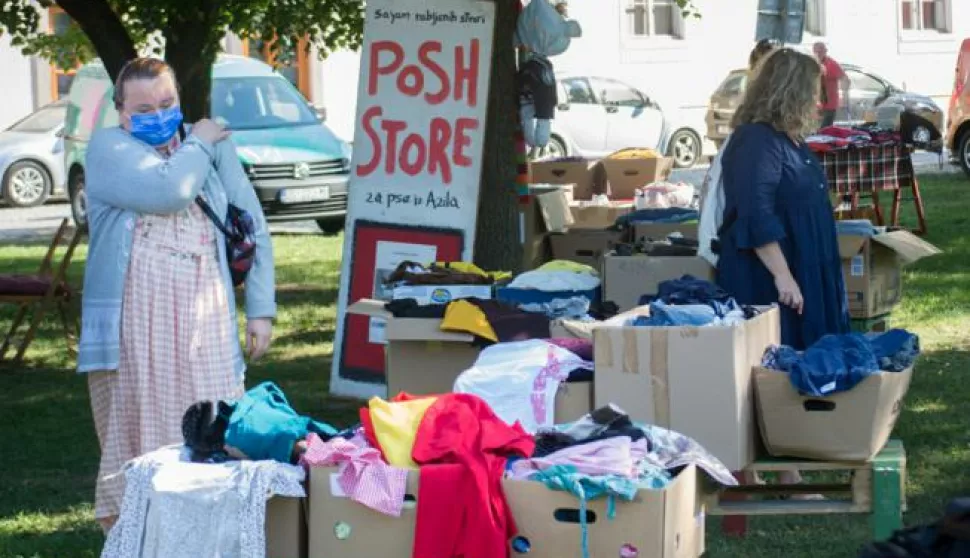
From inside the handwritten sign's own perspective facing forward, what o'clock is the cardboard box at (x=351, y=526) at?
The cardboard box is roughly at 12 o'clock from the handwritten sign.

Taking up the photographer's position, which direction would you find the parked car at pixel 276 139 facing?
facing the viewer and to the right of the viewer

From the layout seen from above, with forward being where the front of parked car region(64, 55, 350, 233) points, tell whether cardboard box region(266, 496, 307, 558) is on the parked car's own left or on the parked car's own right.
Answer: on the parked car's own right

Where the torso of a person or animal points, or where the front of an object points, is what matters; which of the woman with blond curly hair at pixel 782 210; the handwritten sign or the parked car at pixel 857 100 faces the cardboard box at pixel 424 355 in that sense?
the handwritten sign

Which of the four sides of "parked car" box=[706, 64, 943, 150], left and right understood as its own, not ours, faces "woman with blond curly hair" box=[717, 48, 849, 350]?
right

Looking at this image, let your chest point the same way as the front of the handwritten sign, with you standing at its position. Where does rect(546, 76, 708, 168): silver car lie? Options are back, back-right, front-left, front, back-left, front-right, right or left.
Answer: back

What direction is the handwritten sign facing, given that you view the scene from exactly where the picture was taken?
facing the viewer

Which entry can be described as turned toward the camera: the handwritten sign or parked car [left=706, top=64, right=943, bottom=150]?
the handwritten sign

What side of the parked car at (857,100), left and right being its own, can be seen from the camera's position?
right

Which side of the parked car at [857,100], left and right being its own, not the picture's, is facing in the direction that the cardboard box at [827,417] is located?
right
